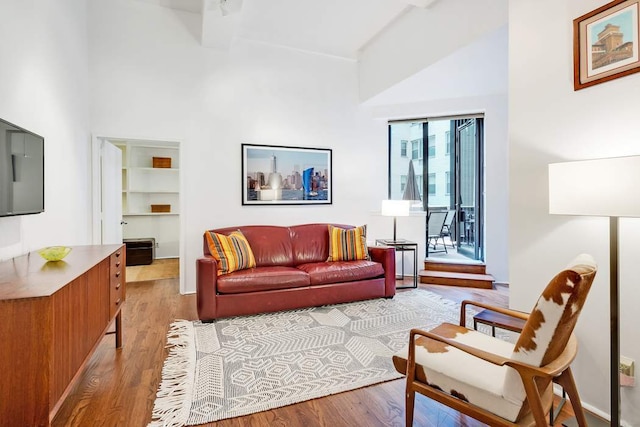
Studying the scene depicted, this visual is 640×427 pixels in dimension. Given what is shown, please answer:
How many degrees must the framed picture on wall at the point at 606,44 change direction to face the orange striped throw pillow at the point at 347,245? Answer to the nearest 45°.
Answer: approximately 90° to its right

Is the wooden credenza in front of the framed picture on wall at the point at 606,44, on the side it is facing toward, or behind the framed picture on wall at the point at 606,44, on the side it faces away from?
in front

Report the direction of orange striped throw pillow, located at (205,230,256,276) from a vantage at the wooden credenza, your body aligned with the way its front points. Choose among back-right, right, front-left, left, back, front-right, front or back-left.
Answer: front-left

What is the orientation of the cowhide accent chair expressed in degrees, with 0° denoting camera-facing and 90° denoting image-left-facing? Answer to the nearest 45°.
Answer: approximately 135°

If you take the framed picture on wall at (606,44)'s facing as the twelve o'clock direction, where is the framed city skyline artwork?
The framed city skyline artwork is roughly at 2 o'clock from the framed picture on wall.

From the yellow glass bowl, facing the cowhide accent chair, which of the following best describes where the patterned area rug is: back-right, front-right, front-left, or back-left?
front-left

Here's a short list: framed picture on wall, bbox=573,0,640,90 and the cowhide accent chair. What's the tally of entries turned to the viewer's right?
0

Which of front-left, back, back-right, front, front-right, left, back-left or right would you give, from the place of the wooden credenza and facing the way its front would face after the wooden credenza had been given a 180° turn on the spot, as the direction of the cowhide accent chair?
back-left

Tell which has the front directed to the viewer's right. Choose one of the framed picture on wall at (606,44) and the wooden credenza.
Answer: the wooden credenza

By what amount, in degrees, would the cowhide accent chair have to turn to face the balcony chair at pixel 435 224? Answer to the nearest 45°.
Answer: approximately 45° to its right

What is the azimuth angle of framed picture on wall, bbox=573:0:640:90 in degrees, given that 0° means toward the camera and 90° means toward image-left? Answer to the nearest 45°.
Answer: approximately 45°

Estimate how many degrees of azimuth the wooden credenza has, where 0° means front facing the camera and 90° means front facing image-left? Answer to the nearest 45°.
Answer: approximately 270°

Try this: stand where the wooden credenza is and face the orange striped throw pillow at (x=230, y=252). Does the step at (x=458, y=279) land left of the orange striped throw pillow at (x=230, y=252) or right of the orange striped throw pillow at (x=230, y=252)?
right

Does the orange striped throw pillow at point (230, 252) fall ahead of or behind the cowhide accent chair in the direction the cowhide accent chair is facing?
ahead
